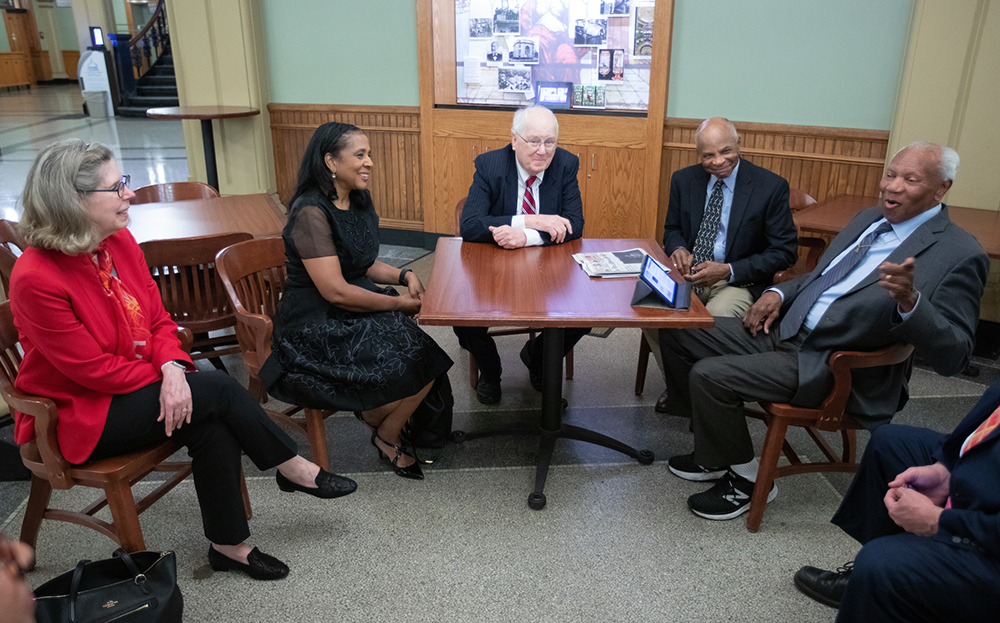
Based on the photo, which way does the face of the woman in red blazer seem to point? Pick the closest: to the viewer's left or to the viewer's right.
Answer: to the viewer's right

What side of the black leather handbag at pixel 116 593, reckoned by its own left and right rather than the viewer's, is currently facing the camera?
front

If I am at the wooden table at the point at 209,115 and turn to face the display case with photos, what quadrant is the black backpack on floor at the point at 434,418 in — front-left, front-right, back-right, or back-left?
front-right

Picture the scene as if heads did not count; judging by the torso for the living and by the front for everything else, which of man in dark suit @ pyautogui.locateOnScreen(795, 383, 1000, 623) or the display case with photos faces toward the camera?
the display case with photos

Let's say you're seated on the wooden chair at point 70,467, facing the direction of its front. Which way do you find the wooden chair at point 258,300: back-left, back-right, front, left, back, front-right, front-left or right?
left

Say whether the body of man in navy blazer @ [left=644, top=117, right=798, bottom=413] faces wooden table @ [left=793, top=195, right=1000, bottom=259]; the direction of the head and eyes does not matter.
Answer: no

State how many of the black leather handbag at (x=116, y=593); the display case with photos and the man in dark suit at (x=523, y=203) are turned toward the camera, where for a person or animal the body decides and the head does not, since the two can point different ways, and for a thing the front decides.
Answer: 3

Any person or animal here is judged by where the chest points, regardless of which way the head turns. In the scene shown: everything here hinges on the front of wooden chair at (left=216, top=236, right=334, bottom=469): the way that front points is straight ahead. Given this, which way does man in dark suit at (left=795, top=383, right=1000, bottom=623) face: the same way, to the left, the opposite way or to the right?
the opposite way

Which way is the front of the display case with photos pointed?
toward the camera

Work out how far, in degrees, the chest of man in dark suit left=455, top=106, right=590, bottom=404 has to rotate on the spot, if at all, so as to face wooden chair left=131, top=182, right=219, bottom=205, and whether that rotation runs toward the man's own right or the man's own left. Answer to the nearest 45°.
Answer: approximately 90° to the man's own right

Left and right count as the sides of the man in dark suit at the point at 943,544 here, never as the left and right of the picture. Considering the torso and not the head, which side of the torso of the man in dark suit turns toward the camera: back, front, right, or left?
left

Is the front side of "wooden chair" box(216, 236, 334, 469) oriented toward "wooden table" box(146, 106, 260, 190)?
no

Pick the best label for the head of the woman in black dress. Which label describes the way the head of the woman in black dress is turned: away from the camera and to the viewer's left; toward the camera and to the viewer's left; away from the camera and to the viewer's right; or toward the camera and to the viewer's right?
toward the camera and to the viewer's right

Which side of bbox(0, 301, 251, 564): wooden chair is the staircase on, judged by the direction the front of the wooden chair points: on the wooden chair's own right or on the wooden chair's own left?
on the wooden chair's own left

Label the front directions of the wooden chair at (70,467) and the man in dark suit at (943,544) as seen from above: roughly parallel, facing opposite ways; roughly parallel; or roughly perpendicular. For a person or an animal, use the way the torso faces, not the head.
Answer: roughly parallel, facing opposite ways

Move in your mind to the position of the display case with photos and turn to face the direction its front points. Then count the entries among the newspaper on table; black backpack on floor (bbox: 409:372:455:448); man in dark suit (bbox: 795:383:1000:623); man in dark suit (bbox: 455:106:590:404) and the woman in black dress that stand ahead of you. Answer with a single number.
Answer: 5

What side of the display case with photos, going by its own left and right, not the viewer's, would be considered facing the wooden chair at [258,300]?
front

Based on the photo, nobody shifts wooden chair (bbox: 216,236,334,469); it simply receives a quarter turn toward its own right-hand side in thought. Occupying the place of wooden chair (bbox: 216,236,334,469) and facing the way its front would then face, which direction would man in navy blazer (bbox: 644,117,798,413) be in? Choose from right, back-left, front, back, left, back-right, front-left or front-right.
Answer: back-left

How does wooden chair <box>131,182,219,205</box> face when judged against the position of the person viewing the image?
facing the viewer
